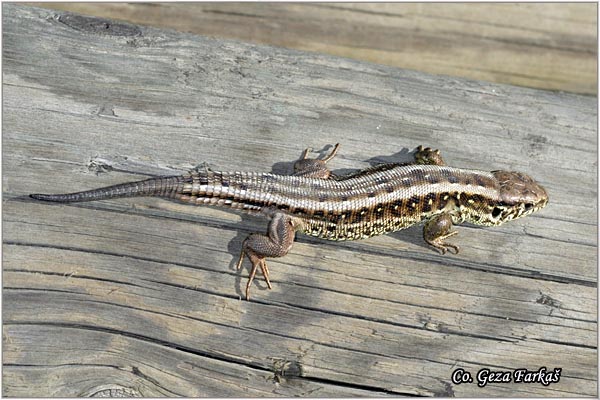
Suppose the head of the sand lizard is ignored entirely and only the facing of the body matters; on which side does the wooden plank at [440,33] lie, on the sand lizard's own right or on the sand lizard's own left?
on the sand lizard's own left

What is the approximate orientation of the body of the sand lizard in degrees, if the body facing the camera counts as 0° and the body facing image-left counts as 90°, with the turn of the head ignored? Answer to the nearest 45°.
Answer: approximately 270°
